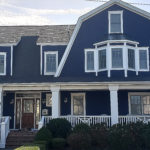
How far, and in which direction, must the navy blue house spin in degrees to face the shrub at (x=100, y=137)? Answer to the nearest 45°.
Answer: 0° — it already faces it

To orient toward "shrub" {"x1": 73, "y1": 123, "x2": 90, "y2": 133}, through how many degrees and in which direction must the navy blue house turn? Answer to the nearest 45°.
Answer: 0° — it already faces it

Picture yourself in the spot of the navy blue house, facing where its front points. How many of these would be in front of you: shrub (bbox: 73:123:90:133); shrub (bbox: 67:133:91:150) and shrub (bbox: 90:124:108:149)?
3

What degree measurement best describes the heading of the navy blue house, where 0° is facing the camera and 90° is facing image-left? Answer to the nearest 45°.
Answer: approximately 0°

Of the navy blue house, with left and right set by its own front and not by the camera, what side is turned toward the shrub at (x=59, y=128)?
front

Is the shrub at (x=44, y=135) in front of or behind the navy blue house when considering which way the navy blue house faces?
in front

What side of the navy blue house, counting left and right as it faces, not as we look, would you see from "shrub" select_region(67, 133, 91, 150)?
front
